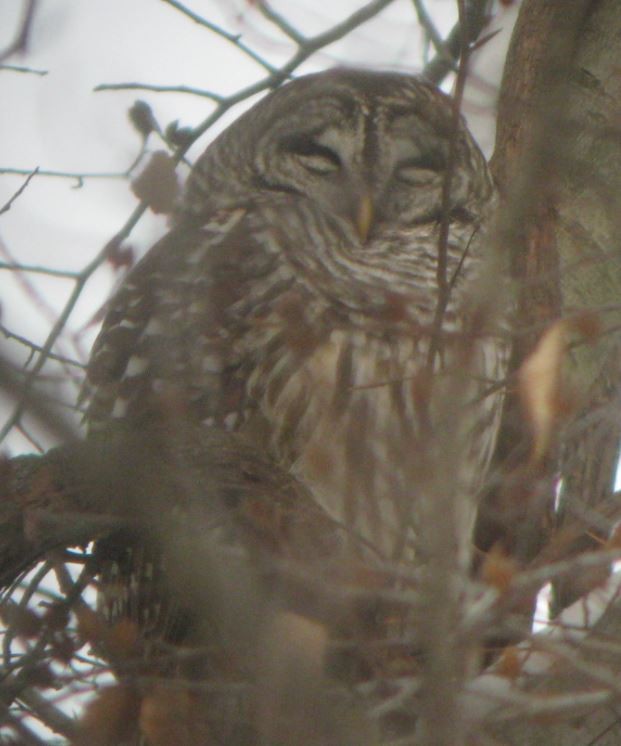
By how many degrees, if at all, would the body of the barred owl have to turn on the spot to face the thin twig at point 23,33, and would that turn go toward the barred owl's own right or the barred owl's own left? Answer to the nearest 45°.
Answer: approximately 90° to the barred owl's own right

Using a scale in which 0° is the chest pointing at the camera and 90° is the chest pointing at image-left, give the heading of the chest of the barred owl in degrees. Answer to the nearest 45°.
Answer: approximately 315°
